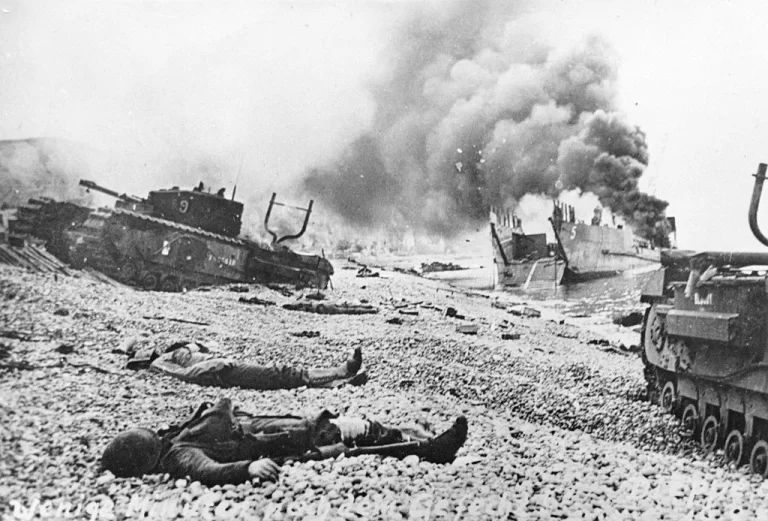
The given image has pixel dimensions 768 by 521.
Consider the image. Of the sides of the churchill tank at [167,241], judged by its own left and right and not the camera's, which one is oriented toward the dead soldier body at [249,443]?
left

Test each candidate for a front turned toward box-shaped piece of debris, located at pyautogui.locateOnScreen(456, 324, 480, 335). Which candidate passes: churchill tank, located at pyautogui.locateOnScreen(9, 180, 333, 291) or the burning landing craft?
the burning landing craft

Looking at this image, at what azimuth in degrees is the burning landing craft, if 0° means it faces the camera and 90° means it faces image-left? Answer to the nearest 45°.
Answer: approximately 45°

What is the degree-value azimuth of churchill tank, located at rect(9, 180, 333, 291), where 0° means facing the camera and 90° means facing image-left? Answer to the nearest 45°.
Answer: approximately 90°

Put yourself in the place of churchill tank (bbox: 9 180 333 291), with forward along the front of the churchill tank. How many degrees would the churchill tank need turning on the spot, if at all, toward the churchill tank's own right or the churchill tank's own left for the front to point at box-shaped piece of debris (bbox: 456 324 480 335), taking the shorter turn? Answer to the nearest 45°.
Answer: approximately 135° to the churchill tank's own left
